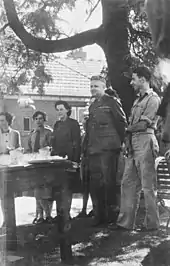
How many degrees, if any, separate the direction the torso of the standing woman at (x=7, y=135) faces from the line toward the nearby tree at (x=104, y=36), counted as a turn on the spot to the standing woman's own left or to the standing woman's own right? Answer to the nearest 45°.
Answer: approximately 135° to the standing woman's own left

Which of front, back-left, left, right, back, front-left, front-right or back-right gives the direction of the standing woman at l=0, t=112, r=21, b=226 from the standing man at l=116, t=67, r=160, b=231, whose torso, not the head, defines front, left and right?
front-right

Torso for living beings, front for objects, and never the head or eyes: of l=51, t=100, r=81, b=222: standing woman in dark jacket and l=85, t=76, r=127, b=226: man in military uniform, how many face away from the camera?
0

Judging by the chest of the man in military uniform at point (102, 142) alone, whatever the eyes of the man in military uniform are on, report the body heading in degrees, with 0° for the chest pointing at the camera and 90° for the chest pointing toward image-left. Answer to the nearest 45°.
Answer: approximately 45°

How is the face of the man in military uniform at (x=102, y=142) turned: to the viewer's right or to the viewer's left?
to the viewer's left

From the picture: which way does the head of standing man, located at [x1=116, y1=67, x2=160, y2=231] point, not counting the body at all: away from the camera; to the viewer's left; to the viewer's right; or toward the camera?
to the viewer's left
